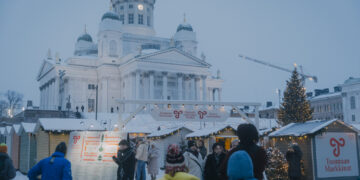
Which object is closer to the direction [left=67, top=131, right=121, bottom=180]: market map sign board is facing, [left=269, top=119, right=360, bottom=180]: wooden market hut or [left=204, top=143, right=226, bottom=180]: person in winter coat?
the person in winter coat

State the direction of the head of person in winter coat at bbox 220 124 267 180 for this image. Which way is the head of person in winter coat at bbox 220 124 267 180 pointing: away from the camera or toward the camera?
away from the camera

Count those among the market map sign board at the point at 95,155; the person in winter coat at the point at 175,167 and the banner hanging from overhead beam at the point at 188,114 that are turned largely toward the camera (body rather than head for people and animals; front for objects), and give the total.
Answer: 2

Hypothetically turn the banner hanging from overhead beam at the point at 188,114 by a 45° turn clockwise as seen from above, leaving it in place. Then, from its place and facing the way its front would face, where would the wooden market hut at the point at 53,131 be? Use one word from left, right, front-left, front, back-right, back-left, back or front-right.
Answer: front-right

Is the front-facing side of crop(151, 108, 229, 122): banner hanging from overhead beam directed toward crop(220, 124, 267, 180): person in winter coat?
yes

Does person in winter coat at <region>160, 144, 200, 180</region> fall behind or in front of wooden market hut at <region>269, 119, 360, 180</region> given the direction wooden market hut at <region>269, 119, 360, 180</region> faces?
in front

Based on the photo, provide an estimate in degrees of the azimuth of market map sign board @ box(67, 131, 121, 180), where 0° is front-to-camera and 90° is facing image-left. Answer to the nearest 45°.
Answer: approximately 0°

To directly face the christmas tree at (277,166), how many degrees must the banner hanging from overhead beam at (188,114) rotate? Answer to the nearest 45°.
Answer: approximately 45° to its left

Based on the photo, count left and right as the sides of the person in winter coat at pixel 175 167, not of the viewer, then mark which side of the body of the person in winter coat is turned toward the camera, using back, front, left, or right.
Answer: back
